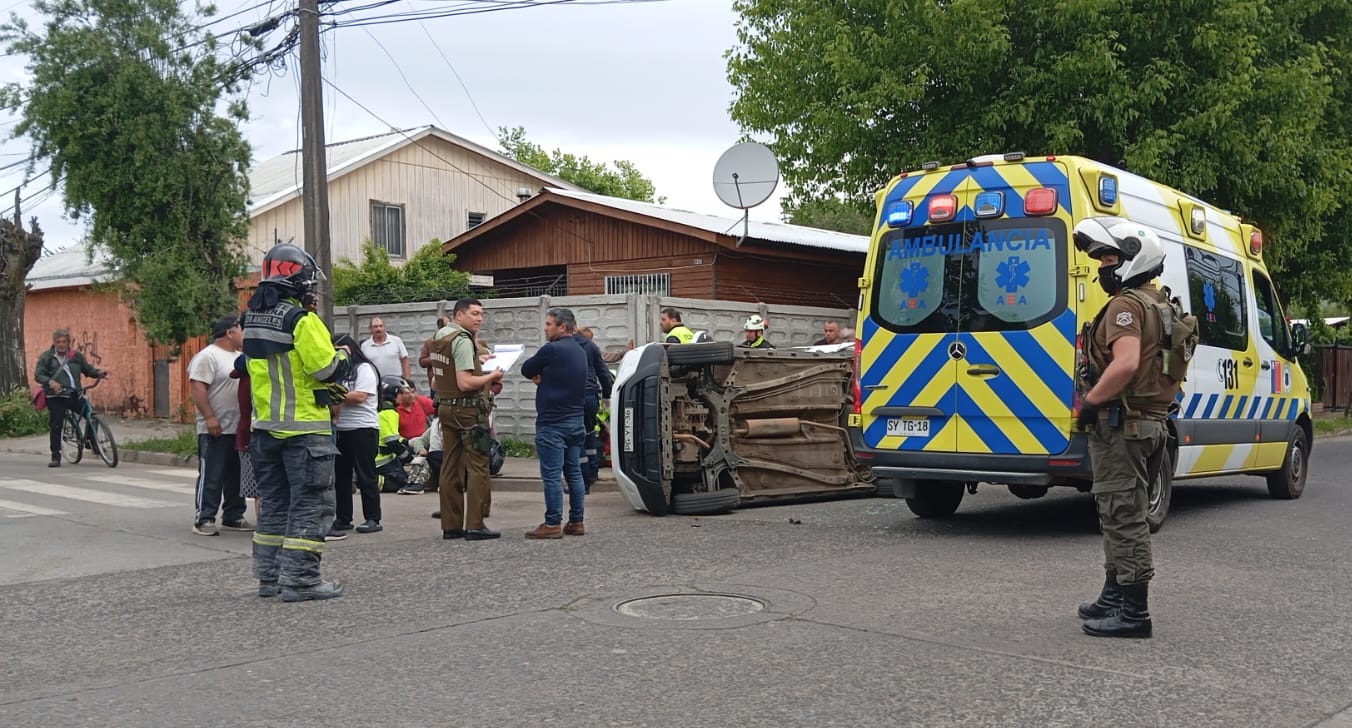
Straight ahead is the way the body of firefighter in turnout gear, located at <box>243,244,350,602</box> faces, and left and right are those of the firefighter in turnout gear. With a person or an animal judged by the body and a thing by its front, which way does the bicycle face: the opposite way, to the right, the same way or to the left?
to the right

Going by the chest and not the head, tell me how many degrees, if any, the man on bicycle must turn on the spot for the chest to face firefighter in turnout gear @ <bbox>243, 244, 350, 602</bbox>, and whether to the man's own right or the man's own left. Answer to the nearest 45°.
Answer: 0° — they already face them

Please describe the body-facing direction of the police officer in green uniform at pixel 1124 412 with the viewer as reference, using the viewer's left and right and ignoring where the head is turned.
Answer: facing to the left of the viewer

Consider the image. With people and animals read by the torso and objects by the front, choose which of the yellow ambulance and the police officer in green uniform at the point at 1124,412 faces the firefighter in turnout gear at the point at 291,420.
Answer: the police officer in green uniform

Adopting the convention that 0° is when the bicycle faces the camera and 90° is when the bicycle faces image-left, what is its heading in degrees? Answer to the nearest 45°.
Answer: approximately 315°

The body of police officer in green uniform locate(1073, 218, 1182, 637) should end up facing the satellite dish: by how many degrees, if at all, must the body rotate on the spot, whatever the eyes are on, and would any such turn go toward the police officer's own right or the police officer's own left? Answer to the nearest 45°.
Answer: approximately 45° to the police officer's own right

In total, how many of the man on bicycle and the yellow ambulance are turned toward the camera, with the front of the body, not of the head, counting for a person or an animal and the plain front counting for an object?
1

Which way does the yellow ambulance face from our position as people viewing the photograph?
facing away from the viewer and to the right of the viewer

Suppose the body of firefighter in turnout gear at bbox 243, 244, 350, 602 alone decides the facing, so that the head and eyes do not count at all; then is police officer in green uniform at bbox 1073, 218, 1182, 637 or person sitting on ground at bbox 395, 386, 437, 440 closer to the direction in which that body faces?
the person sitting on ground
